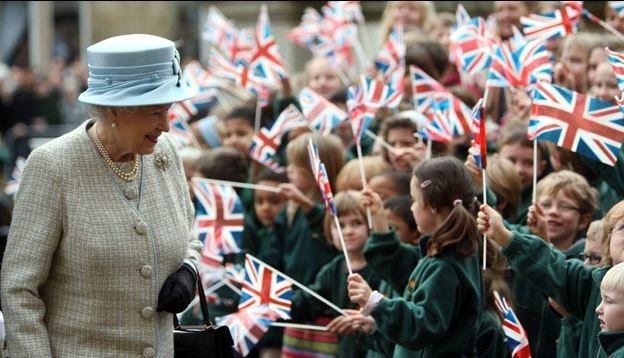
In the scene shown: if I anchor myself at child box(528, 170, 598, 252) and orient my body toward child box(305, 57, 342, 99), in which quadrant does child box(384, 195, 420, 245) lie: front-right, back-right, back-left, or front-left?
front-left

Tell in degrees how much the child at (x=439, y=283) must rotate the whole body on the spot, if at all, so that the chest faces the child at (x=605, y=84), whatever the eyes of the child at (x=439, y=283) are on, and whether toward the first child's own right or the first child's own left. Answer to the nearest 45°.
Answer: approximately 135° to the first child's own right

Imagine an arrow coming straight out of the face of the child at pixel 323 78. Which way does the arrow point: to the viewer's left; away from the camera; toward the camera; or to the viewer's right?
toward the camera

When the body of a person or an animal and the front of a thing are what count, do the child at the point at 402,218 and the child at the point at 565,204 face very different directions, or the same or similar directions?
same or similar directions

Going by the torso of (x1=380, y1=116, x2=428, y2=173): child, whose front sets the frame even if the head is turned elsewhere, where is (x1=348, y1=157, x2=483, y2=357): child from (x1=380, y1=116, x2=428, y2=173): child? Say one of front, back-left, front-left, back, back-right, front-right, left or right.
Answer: front

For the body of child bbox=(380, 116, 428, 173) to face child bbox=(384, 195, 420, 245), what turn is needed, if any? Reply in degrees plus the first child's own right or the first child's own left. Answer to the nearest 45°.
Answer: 0° — they already face them

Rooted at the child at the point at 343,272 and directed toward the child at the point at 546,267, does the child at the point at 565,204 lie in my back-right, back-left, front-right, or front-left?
front-left

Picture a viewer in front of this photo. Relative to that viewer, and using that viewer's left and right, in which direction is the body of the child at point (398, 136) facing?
facing the viewer

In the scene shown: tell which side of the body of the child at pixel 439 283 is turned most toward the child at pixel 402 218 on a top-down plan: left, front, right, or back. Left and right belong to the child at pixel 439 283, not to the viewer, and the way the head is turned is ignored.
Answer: right

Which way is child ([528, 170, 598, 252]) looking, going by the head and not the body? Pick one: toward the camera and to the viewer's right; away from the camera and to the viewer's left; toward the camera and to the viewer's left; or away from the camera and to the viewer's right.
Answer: toward the camera and to the viewer's left

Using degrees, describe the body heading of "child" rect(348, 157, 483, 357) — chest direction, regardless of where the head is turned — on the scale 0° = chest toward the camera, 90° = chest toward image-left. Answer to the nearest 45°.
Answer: approximately 90°

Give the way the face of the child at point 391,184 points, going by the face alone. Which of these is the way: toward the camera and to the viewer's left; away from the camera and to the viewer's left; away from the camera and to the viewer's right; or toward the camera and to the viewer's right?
toward the camera and to the viewer's left

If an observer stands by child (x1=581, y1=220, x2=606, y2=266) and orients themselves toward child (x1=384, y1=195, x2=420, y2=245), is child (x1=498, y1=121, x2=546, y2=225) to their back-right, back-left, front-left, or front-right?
front-right

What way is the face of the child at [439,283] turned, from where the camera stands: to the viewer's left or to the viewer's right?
to the viewer's left

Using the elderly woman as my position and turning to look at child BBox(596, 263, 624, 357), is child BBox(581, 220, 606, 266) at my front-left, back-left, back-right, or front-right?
front-left
